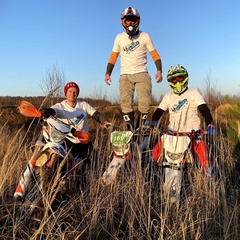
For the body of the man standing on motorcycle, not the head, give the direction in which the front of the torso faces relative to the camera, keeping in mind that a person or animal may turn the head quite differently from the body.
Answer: toward the camera

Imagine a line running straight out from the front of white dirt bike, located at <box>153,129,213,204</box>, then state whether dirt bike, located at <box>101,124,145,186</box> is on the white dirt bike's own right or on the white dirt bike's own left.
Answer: on the white dirt bike's own right

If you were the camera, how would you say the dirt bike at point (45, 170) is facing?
facing the viewer and to the left of the viewer

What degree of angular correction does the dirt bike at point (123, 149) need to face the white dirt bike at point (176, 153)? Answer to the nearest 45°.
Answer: approximately 135° to its left

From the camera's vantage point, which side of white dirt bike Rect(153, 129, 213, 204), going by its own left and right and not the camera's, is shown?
front

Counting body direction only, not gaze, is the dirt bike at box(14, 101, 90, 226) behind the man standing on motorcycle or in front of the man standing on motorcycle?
in front

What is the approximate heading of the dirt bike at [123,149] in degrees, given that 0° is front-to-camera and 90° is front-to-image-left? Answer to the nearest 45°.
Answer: approximately 45°

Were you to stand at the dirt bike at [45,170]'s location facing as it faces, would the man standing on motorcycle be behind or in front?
behind

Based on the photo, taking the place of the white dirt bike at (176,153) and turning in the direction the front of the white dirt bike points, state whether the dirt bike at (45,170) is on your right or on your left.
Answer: on your right

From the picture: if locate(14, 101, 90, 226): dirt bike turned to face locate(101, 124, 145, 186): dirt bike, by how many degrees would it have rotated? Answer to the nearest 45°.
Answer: approximately 180°

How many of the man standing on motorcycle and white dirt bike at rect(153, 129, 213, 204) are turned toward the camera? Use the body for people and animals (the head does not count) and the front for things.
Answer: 2
